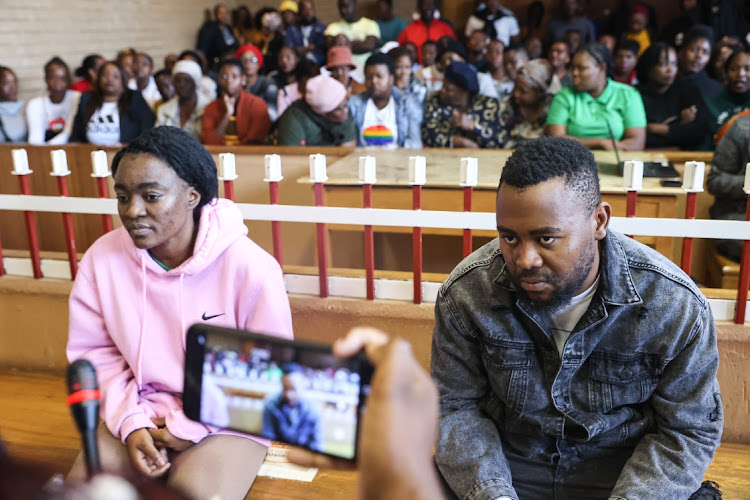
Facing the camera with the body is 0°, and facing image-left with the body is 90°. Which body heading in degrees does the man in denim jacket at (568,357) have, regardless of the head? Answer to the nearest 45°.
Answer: approximately 45°

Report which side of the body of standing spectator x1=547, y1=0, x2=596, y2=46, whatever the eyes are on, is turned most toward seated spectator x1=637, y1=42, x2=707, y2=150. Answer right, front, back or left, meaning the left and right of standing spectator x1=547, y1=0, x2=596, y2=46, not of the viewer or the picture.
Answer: front

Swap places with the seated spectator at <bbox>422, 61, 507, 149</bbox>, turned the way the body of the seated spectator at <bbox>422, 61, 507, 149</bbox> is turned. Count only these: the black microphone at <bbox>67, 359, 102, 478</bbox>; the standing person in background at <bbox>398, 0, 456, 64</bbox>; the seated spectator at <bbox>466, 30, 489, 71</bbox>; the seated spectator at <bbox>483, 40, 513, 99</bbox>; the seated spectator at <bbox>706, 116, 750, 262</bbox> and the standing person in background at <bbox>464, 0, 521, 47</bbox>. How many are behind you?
4

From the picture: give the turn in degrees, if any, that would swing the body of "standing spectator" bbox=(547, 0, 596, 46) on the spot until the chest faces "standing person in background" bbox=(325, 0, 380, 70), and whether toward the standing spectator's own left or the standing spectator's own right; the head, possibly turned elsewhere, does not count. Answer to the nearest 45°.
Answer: approximately 90° to the standing spectator's own right

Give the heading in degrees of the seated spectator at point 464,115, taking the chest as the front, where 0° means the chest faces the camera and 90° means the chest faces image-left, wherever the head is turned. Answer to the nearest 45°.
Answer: approximately 0°

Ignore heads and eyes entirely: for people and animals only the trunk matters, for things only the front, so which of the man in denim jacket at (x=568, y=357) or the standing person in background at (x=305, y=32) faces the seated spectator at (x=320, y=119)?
the standing person in background

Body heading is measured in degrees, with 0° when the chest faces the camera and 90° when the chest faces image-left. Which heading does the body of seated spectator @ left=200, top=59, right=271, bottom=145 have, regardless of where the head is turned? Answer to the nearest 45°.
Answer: approximately 0°

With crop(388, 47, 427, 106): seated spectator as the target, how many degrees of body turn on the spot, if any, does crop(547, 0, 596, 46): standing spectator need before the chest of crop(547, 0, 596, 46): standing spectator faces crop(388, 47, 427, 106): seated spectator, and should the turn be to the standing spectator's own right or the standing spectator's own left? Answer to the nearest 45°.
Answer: approximately 45° to the standing spectator's own right

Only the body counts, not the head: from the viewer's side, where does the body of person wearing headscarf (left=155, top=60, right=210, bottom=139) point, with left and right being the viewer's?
facing the viewer

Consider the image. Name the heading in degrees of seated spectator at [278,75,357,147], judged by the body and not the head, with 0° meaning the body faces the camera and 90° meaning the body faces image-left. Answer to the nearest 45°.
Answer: approximately 315°

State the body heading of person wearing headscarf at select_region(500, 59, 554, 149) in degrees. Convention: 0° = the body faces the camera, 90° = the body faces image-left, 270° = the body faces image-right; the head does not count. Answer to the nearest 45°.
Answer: approximately 45°

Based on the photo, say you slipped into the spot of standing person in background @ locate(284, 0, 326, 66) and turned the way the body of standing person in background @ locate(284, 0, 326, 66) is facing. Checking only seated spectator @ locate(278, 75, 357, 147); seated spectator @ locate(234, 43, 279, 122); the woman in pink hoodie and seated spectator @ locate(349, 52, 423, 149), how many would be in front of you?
4

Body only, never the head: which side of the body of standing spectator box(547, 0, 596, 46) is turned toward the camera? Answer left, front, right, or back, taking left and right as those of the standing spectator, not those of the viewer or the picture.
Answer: front
